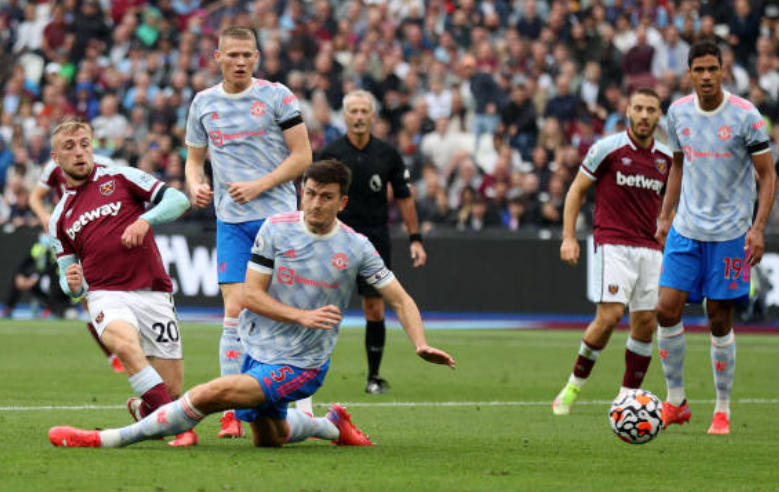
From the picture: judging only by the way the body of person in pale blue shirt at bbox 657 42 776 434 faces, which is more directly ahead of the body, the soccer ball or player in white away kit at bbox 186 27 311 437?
the soccer ball

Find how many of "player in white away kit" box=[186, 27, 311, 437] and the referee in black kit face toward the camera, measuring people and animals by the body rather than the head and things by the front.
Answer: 2

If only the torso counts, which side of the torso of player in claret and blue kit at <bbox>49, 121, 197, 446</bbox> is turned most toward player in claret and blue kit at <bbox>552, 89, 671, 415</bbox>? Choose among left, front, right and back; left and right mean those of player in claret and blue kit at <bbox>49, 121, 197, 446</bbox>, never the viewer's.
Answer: left

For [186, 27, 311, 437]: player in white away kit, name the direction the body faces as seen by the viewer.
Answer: toward the camera

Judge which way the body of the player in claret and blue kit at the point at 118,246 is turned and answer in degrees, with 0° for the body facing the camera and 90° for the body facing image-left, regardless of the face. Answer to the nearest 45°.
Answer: approximately 0°

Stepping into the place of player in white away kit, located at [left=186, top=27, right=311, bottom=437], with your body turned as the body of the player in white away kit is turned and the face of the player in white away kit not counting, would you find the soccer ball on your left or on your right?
on your left

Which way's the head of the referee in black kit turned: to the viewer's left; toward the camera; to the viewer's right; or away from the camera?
toward the camera

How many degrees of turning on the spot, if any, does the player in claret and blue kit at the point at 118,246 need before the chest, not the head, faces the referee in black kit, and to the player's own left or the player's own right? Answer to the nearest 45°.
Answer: approximately 135° to the player's own left

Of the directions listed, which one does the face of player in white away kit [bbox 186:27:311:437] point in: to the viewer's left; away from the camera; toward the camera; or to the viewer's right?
toward the camera

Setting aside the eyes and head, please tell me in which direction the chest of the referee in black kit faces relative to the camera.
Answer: toward the camera

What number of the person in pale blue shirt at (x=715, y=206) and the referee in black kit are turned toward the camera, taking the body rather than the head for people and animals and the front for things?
2

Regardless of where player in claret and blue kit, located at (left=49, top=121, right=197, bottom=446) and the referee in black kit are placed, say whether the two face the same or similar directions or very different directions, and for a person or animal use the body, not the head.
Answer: same or similar directions

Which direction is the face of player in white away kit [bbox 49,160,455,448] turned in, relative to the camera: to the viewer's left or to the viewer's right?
to the viewer's left

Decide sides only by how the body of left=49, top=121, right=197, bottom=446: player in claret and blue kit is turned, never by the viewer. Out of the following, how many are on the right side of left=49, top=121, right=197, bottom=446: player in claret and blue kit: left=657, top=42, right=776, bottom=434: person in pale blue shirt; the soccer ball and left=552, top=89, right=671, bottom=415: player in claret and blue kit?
0

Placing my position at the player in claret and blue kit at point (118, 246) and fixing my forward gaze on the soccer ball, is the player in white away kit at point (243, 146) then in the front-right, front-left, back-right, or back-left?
front-left

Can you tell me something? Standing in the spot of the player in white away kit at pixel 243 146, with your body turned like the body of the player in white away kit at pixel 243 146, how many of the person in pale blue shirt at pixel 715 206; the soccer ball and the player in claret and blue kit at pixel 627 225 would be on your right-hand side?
0

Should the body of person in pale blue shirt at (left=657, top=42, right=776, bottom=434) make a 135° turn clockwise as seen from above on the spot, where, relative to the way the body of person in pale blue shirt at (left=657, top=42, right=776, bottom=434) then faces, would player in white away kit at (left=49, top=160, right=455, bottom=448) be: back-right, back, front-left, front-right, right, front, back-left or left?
left

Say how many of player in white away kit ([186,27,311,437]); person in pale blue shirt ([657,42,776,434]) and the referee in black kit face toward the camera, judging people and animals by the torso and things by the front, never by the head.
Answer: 3
